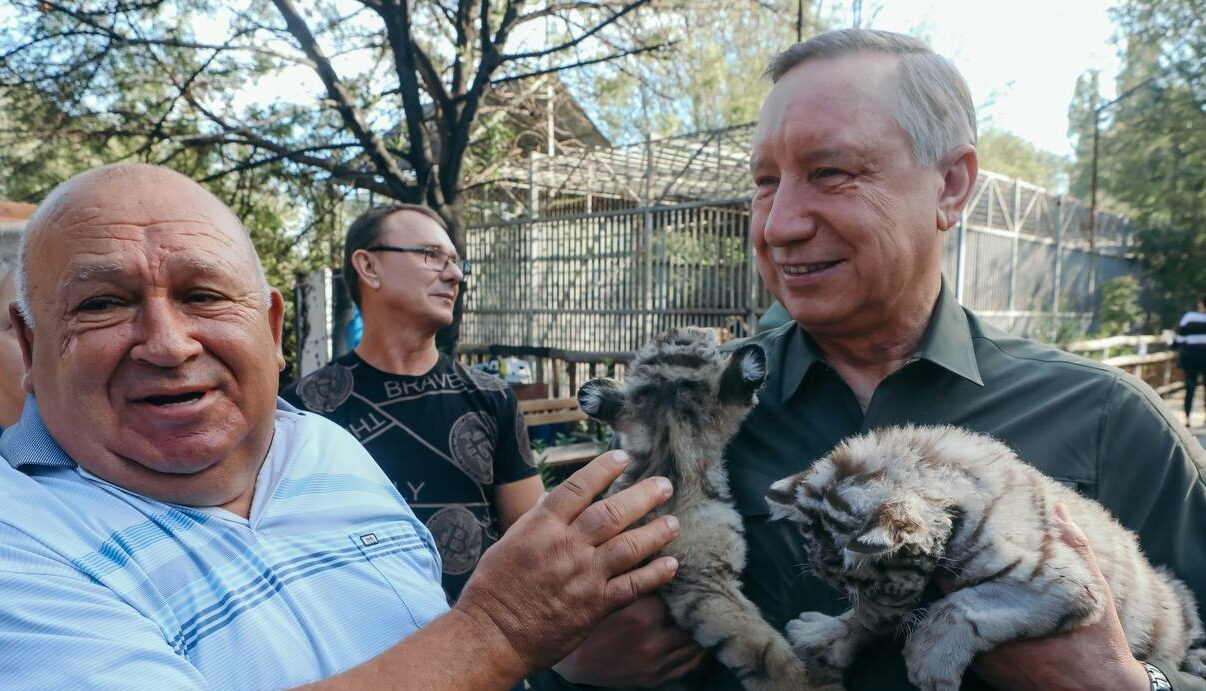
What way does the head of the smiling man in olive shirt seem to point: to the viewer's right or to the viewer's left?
to the viewer's left

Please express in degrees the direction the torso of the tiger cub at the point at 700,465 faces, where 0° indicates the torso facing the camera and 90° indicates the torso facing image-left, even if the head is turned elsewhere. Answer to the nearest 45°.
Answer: approximately 180°

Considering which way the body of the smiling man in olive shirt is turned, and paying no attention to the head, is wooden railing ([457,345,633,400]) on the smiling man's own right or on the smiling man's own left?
on the smiling man's own right

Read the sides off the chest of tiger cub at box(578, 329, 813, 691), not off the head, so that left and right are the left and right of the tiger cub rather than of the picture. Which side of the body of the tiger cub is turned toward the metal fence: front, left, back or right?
front

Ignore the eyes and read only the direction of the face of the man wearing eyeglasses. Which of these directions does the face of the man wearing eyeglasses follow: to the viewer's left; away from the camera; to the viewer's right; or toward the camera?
to the viewer's right

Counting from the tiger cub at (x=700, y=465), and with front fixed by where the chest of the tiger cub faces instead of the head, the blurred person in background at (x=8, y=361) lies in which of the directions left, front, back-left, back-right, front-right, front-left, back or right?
left

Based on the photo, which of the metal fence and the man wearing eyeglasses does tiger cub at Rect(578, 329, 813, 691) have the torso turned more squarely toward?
the metal fence

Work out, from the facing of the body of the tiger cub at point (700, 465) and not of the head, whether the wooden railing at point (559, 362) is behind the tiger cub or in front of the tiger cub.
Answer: in front

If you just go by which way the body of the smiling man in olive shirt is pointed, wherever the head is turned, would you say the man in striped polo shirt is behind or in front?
in front

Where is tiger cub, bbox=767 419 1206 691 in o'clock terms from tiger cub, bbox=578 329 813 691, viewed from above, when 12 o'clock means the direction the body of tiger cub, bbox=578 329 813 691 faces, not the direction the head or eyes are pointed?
tiger cub, bbox=767 419 1206 691 is roughly at 4 o'clock from tiger cub, bbox=578 329 813 691.

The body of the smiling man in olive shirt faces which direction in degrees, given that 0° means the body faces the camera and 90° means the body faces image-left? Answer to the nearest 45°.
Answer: approximately 45°

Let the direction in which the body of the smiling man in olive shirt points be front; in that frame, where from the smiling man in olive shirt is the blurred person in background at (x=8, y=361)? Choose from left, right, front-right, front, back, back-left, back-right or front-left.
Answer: front-right

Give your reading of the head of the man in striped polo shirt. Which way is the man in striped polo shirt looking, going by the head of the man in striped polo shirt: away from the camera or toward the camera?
toward the camera

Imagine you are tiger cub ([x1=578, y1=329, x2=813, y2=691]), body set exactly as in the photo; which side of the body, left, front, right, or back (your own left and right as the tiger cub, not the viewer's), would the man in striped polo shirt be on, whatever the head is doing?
left
